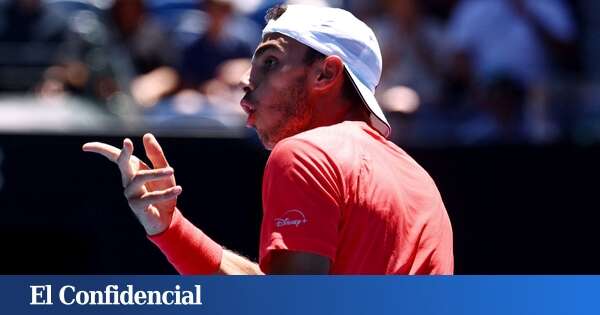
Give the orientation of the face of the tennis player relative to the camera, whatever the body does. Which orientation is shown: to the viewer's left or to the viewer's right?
to the viewer's left

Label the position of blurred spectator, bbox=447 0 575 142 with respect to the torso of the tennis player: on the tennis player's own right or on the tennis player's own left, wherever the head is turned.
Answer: on the tennis player's own right
